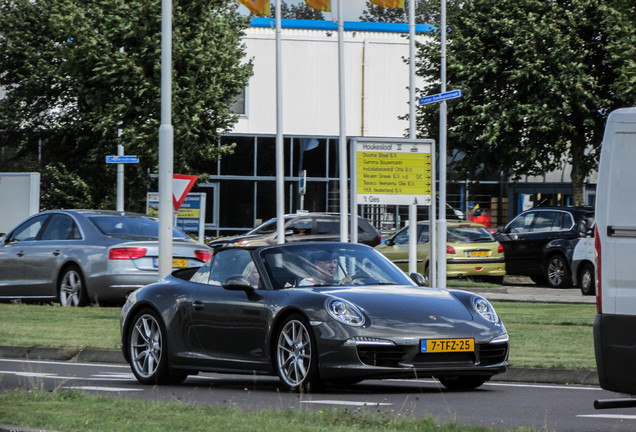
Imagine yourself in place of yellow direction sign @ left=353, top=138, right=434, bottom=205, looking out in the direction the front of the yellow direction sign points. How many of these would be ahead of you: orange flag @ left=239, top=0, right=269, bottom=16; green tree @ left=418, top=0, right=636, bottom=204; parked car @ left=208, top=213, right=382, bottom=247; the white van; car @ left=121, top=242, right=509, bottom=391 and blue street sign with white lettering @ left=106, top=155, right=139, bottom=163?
2

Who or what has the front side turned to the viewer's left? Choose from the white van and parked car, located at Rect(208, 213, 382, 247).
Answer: the parked car

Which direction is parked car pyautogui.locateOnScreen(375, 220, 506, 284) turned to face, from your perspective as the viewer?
facing away from the viewer and to the left of the viewer

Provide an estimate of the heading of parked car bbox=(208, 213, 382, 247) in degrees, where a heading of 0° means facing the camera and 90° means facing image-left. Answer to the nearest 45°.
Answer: approximately 90°

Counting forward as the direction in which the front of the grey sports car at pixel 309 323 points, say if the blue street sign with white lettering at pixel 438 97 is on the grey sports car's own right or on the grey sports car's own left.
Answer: on the grey sports car's own left

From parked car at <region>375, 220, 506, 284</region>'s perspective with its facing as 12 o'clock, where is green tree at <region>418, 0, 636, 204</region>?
The green tree is roughly at 2 o'clock from the parked car.

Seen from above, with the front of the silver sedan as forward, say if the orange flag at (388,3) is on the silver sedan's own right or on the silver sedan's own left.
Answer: on the silver sedan's own right

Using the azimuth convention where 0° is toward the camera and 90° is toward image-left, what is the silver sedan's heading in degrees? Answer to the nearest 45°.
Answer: approximately 135°

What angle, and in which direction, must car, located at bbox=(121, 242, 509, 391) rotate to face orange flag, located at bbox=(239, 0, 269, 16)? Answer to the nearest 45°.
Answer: approximately 135° to its left

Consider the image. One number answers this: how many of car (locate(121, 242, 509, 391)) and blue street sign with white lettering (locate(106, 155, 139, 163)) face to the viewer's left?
0

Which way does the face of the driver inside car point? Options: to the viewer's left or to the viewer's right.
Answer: to the viewer's right
